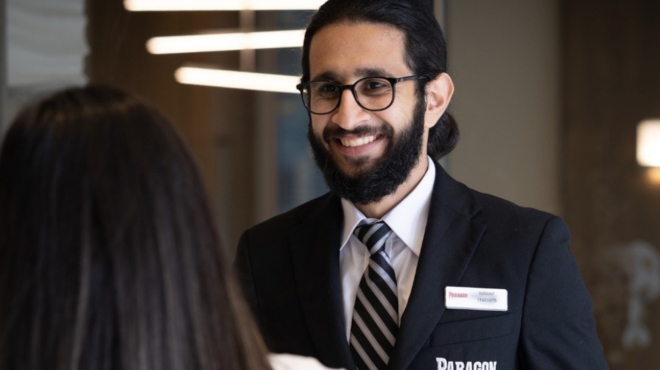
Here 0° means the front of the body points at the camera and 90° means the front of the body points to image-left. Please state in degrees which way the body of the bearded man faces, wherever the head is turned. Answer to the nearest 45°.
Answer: approximately 45°

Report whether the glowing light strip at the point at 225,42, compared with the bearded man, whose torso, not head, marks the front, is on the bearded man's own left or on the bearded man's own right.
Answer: on the bearded man's own right

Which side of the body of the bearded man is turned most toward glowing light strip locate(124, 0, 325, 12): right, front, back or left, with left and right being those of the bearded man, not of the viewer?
right
